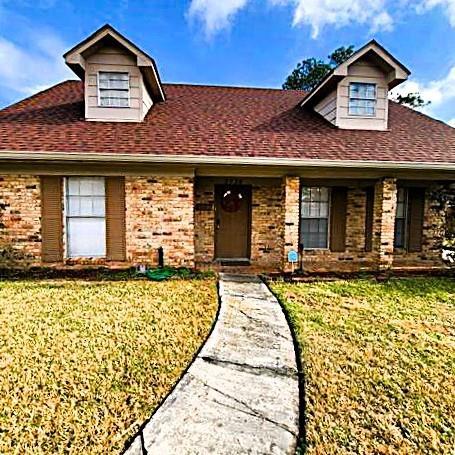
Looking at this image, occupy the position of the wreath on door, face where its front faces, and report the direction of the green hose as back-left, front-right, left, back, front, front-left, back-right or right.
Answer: front-right

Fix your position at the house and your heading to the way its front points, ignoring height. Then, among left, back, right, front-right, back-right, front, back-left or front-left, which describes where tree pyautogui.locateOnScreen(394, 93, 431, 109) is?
back-left

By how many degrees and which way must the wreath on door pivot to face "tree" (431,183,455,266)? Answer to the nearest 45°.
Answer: approximately 90° to its left

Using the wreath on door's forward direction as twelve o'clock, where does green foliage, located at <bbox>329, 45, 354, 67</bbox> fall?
The green foliage is roughly at 7 o'clock from the wreath on door.

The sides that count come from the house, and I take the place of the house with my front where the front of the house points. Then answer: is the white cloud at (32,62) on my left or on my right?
on my right

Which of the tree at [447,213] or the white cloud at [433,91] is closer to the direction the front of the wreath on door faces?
the tree

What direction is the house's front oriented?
toward the camera

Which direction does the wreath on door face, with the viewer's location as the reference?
facing the viewer
